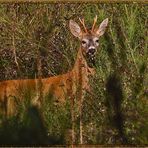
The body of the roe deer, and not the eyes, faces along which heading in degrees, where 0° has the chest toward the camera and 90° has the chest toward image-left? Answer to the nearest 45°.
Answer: approximately 270°
